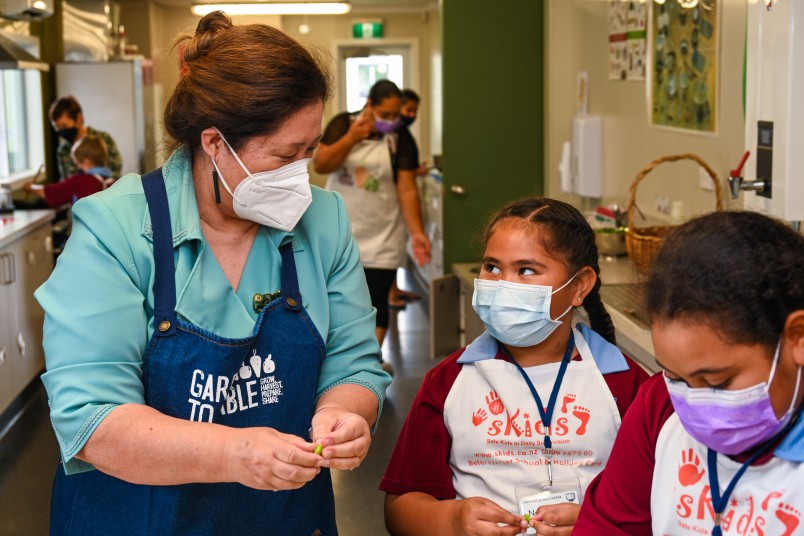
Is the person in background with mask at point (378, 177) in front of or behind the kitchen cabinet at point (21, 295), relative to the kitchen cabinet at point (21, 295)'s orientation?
in front

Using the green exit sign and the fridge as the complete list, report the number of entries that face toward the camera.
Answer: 1

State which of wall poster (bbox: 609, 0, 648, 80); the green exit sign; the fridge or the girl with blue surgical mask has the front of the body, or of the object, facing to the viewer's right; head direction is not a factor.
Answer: the fridge

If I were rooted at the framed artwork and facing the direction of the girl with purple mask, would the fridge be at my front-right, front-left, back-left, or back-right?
back-right

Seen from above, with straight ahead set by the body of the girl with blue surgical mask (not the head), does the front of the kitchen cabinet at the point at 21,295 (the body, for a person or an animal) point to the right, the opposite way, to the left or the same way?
to the left

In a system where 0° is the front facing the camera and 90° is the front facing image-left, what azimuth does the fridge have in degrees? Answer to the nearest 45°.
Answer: approximately 270°

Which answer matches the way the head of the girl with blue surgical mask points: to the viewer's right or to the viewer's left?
to the viewer's left

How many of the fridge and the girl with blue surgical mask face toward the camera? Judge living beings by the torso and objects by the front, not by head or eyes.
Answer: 1

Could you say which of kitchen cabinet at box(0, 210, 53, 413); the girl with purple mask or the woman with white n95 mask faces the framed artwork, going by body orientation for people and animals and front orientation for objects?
the kitchen cabinet

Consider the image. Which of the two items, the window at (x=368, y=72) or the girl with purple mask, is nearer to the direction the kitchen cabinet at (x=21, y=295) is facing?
the girl with purple mask

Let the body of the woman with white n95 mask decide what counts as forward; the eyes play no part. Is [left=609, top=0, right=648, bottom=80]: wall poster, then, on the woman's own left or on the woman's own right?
on the woman's own left

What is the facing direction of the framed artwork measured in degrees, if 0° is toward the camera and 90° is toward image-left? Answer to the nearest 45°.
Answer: approximately 45°
